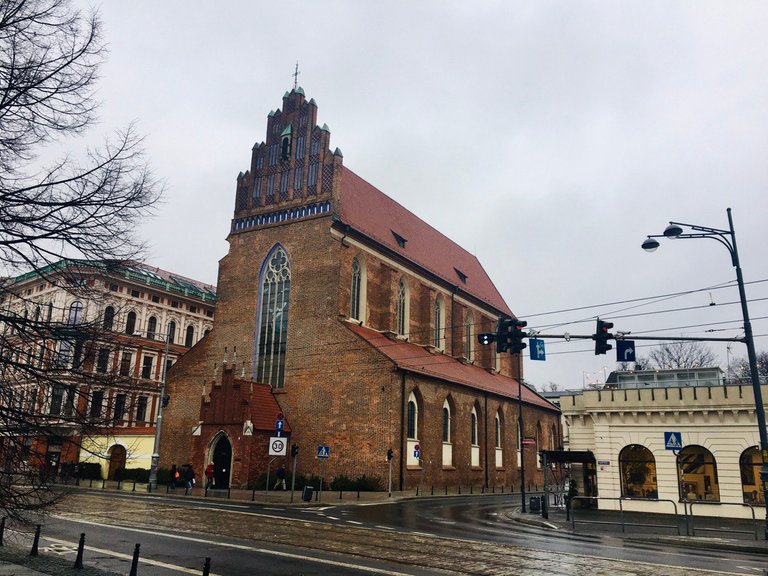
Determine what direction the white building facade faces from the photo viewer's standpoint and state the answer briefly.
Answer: facing the viewer

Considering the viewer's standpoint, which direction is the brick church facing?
facing the viewer and to the left of the viewer

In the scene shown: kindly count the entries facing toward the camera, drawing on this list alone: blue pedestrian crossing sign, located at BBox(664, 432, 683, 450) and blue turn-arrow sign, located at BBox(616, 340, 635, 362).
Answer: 2

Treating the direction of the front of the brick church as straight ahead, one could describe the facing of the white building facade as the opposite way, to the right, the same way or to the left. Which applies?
the same way

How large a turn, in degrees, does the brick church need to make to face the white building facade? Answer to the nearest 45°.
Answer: approximately 90° to its left

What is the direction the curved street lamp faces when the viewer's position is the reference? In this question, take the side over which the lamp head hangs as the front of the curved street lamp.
facing to the left of the viewer

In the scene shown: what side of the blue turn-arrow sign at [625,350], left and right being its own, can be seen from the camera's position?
front

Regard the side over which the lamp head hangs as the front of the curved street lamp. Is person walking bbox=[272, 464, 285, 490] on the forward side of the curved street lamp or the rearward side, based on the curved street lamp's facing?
on the forward side

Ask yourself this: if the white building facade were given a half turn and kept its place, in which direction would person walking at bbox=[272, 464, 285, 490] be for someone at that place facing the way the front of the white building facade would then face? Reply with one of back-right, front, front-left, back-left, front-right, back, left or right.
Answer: left

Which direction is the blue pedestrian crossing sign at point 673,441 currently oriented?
toward the camera
